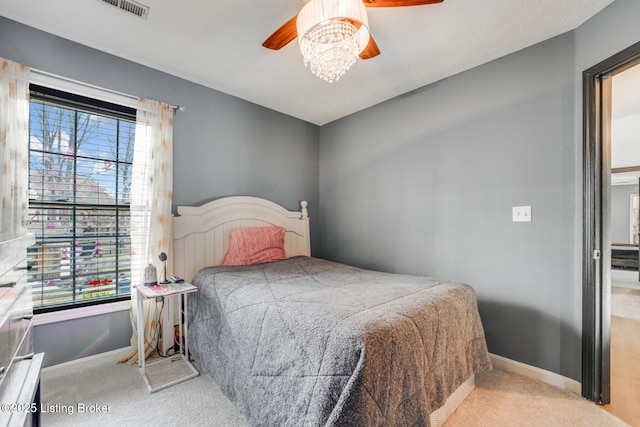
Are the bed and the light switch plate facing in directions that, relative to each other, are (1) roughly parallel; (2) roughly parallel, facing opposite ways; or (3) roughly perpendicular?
roughly perpendicular

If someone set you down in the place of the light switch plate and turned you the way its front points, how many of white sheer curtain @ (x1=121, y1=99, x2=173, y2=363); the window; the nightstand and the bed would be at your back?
0

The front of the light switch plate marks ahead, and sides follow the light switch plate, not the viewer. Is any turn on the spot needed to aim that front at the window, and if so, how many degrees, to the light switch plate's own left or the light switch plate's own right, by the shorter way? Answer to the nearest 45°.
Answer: approximately 45° to the light switch plate's own right

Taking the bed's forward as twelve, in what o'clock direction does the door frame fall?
The door frame is roughly at 10 o'clock from the bed.

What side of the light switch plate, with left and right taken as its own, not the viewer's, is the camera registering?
front

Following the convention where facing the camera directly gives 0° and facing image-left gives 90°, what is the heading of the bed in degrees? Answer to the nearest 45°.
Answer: approximately 315°

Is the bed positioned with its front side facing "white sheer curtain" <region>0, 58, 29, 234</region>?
no

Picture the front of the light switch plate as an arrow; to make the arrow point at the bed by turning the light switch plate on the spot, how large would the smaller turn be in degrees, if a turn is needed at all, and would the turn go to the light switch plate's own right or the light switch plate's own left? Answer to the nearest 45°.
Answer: approximately 45° to the light switch plate's own right

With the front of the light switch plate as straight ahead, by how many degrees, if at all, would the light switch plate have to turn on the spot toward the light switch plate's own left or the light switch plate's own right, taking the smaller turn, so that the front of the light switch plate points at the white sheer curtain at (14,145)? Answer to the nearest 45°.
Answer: approximately 45° to the light switch plate's own right

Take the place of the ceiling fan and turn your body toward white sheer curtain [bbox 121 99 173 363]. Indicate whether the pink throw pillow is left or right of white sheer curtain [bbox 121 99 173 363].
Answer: right

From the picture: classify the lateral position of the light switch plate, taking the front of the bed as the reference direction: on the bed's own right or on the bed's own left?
on the bed's own left
